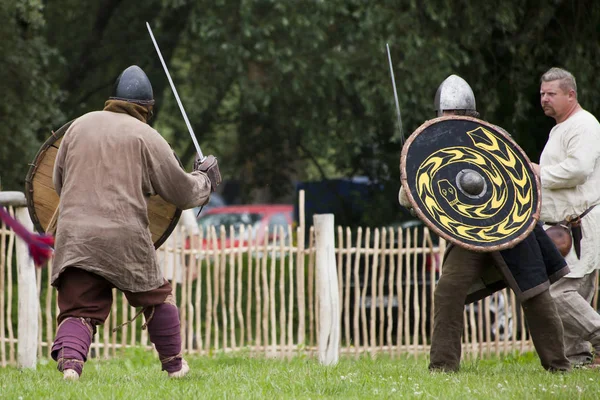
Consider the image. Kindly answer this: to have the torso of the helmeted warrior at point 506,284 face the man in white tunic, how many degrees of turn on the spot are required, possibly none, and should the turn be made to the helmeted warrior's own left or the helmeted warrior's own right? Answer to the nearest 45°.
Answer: approximately 180°

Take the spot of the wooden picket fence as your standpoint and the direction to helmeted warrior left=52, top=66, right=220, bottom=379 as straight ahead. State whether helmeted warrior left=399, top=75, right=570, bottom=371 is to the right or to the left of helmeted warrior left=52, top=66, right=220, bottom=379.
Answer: left

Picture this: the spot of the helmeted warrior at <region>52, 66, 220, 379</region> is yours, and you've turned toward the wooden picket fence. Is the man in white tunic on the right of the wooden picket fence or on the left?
right

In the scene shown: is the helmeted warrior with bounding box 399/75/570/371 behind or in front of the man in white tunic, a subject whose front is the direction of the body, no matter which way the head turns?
in front

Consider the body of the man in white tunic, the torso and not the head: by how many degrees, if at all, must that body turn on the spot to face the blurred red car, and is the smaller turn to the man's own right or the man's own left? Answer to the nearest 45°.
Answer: approximately 90° to the man's own right

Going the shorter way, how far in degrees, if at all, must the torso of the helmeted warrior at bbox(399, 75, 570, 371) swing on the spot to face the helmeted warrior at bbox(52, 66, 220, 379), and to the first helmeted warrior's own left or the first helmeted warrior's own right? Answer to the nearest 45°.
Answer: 0° — they already face them

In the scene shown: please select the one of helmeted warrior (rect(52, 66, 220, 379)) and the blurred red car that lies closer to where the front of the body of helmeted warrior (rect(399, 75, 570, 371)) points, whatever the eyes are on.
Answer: the helmeted warrior

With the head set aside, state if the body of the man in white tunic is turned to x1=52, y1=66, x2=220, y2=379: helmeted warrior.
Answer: yes

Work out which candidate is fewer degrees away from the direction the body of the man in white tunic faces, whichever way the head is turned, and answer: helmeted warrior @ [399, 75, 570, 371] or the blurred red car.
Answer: the helmeted warrior
